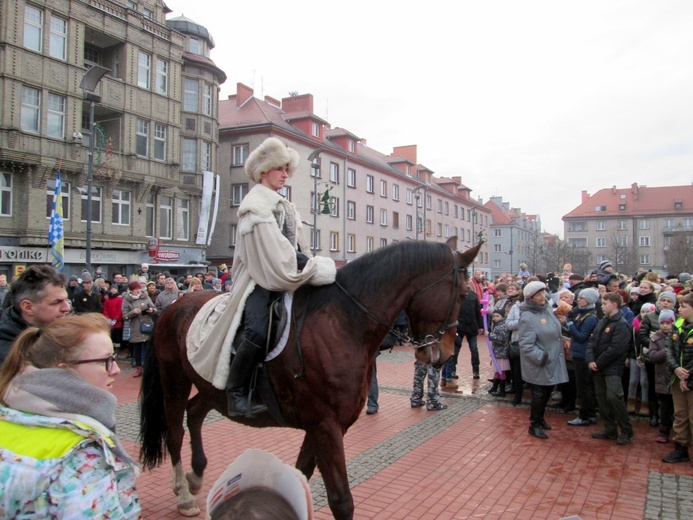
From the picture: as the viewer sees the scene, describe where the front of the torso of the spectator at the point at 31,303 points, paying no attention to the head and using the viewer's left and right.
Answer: facing to the right of the viewer

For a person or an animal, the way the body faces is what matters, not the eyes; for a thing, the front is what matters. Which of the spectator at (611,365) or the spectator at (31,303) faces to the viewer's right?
the spectator at (31,303)

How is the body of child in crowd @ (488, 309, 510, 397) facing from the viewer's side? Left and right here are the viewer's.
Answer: facing the viewer and to the left of the viewer

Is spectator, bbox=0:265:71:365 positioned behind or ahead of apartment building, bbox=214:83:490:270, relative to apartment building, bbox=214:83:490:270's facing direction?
ahead

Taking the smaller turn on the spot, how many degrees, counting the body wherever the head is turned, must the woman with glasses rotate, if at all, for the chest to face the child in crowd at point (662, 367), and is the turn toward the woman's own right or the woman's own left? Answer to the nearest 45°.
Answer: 0° — they already face them

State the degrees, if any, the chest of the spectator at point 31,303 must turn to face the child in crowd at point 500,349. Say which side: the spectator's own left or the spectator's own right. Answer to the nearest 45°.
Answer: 0° — they already face them

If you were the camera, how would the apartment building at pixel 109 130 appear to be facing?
facing the viewer and to the right of the viewer

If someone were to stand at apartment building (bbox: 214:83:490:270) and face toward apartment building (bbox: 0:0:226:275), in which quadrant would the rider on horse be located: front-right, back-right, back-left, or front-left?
front-left

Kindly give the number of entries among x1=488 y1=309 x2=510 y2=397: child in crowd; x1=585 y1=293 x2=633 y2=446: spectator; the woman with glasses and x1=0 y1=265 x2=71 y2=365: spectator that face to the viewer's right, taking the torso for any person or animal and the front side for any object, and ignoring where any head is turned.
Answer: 2

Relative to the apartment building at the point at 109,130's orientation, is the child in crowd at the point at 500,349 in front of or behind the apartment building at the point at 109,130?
in front

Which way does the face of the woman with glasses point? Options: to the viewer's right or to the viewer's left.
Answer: to the viewer's right

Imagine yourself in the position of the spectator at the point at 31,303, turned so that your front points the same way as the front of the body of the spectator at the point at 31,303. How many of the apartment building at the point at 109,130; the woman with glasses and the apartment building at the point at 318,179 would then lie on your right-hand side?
1

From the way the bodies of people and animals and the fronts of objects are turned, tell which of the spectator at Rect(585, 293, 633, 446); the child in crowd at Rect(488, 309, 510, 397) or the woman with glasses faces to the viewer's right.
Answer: the woman with glasses

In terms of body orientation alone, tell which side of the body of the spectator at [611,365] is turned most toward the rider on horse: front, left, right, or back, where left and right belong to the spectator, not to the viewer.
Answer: front

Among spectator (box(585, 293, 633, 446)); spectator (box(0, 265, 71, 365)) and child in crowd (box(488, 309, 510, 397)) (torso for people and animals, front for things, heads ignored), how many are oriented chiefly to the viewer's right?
1

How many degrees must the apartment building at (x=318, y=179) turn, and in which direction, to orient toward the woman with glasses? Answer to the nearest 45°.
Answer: approximately 45° to its right

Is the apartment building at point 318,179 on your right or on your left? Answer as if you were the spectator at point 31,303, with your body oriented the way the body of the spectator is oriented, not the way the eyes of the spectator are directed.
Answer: on your left

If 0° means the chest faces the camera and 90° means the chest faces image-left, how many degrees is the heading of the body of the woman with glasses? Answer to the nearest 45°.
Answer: approximately 270°
